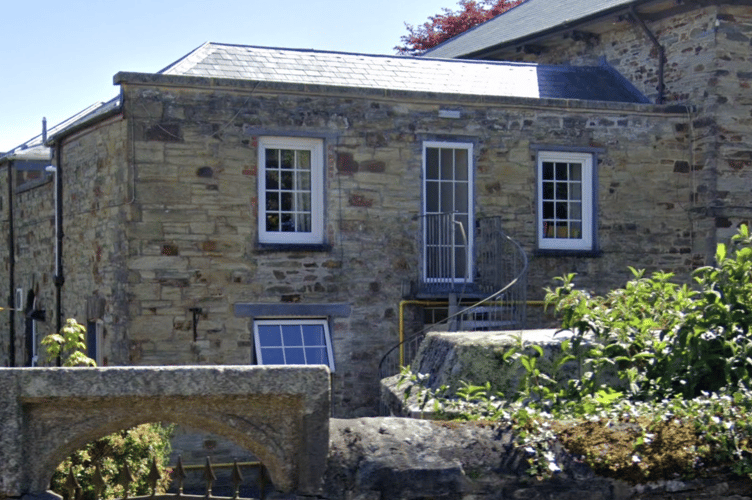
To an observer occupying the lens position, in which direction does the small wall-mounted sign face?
facing the viewer

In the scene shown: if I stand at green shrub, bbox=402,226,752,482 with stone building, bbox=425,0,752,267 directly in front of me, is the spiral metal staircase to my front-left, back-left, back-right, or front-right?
front-left

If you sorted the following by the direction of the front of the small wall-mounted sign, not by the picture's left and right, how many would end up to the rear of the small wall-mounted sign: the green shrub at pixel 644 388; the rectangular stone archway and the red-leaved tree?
1

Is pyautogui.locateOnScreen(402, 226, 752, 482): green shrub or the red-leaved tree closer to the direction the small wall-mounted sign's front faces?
the green shrub

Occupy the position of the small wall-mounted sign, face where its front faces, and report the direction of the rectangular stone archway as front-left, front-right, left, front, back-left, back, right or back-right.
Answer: front

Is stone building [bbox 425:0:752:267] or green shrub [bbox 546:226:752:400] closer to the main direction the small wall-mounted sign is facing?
the green shrub

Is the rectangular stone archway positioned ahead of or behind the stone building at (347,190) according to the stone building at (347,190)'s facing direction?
ahead

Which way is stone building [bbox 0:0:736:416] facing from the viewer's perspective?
toward the camera

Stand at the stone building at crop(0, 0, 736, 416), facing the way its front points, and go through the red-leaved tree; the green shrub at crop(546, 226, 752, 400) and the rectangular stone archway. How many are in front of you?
2

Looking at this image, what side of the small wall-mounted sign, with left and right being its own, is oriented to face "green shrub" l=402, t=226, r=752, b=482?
front

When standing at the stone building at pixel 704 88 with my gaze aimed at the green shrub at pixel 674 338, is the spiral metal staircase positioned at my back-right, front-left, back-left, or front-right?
front-right
